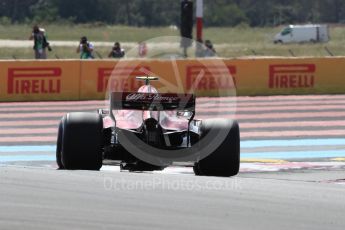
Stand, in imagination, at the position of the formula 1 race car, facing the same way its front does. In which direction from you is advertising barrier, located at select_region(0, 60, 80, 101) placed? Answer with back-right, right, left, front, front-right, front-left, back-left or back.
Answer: front

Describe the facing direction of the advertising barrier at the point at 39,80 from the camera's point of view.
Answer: facing the viewer

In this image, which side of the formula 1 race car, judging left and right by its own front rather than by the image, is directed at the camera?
back

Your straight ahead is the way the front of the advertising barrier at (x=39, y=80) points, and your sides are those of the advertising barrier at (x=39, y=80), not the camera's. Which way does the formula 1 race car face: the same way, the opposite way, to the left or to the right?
the opposite way

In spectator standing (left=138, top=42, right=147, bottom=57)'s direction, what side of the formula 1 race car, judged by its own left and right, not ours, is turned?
front

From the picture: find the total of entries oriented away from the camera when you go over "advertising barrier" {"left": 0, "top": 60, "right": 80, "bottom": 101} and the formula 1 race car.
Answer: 1

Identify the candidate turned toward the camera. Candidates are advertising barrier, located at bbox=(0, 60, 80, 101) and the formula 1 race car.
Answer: the advertising barrier

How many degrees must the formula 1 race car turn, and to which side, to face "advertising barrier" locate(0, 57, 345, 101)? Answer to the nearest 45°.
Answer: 0° — it already faces it

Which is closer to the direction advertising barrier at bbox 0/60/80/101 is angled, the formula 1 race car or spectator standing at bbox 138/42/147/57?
the formula 1 race car
